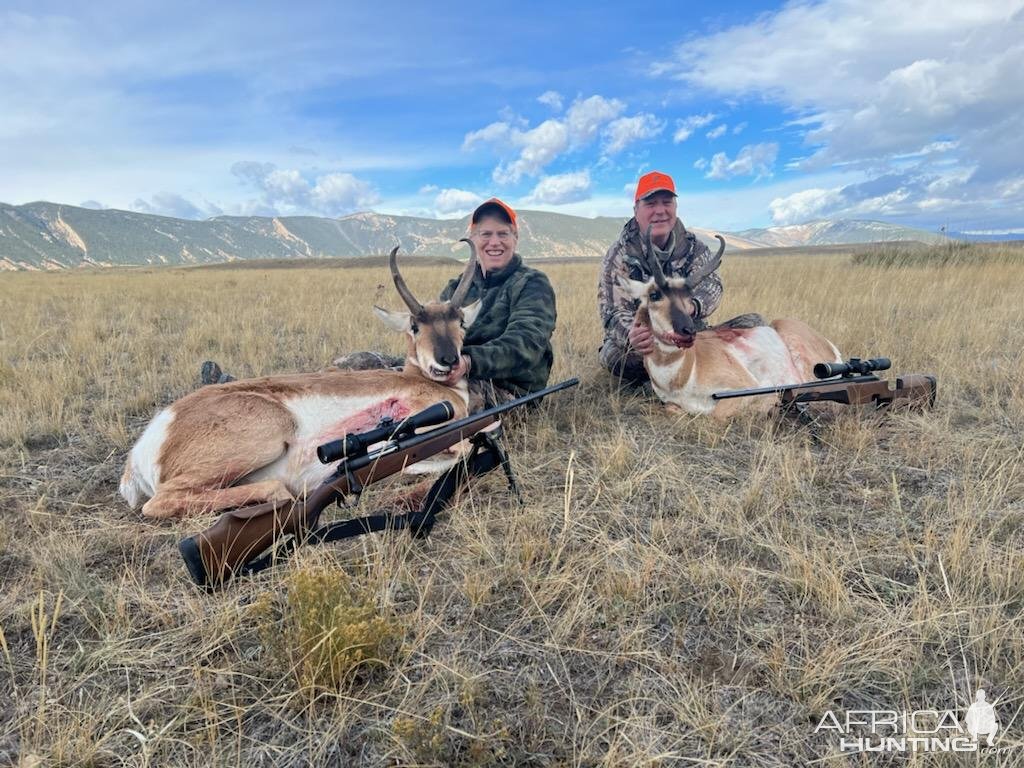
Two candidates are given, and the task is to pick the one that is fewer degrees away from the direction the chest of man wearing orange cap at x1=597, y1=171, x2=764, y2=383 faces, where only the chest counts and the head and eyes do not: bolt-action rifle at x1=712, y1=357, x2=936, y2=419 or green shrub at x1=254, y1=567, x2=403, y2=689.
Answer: the green shrub

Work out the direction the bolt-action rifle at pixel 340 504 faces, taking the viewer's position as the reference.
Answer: facing away from the viewer and to the right of the viewer

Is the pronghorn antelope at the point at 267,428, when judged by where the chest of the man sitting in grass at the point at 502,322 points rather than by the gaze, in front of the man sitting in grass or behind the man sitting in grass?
in front

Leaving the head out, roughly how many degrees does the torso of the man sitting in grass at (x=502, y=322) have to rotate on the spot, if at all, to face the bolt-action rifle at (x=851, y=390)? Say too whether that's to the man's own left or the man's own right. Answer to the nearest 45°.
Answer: approximately 90° to the man's own left

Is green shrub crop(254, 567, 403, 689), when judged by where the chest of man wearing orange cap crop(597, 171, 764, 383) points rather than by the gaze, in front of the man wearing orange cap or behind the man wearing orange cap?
in front

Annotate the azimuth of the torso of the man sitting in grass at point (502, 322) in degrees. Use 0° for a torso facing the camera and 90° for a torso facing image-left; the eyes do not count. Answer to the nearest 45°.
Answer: approximately 45°

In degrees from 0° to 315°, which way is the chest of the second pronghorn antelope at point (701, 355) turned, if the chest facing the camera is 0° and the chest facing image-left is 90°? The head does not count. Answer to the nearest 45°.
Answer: approximately 45°

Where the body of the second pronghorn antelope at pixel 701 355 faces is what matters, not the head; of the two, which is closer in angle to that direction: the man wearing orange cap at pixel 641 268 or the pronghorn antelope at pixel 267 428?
the pronghorn antelope

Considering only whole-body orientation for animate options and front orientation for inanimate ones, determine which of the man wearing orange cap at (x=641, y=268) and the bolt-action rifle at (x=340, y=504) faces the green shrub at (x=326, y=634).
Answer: the man wearing orange cap
